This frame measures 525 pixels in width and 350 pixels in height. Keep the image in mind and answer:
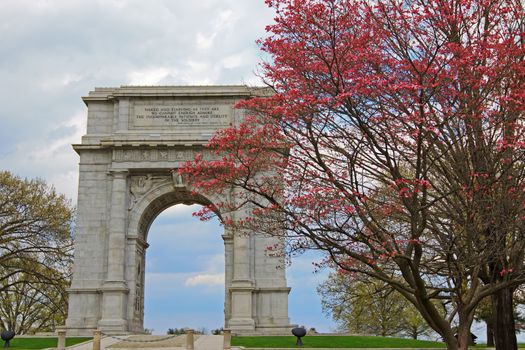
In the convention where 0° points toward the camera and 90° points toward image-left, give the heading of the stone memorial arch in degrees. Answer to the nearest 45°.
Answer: approximately 0°

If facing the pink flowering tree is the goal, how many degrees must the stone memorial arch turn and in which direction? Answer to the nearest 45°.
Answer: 0° — it already faces it
